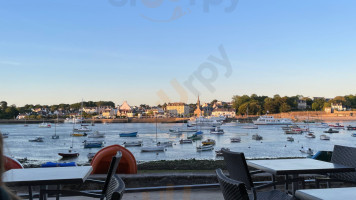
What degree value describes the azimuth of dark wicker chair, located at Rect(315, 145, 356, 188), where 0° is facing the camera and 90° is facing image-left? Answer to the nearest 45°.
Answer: approximately 45°

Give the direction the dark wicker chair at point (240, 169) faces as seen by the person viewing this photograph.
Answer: facing away from the viewer and to the right of the viewer

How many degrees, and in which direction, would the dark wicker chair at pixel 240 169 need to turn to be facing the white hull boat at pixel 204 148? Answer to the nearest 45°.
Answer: approximately 45° to its left

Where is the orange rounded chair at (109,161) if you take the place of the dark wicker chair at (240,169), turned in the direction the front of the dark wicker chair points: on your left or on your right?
on your left
